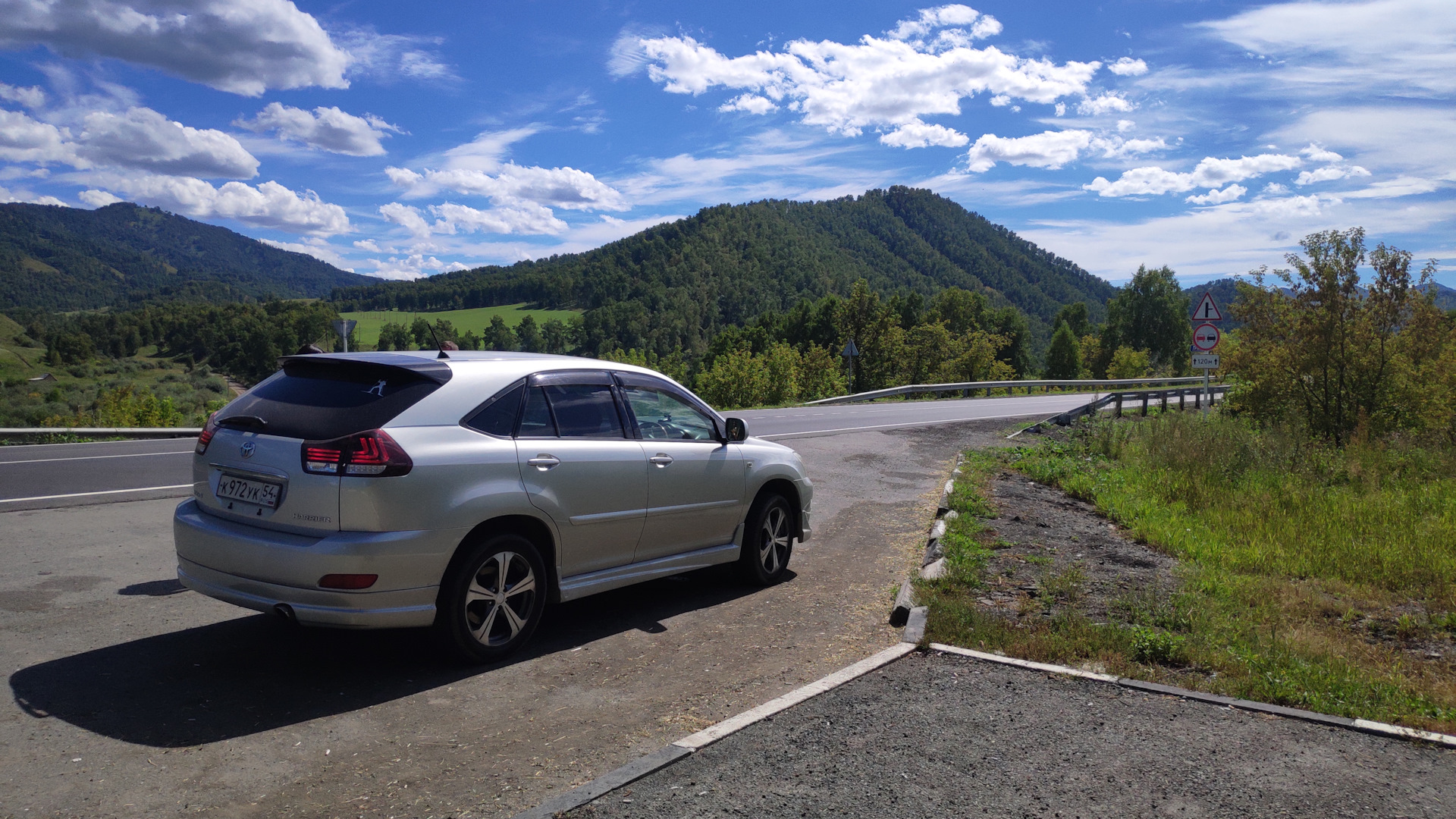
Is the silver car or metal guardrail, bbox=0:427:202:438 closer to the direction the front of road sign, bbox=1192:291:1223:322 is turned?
the silver car

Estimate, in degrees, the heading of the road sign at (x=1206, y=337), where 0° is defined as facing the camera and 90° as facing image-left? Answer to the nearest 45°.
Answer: approximately 0°

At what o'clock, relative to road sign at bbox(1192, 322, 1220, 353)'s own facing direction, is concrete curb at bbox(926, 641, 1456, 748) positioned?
The concrete curb is roughly at 12 o'clock from the road sign.

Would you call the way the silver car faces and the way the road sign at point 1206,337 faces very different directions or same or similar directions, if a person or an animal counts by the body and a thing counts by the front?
very different directions

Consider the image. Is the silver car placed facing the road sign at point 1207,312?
yes

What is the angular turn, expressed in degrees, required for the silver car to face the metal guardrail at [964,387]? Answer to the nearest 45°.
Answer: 0° — it already faces it

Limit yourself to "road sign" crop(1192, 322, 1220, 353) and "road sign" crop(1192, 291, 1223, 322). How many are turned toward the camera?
2

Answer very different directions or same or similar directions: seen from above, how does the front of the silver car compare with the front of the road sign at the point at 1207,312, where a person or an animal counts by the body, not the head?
very different directions

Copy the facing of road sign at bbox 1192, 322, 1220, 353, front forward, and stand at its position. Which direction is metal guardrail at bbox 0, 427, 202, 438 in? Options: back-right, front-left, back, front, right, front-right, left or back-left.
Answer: front-right

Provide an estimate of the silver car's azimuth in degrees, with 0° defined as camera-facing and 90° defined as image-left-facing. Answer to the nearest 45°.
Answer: approximately 225°

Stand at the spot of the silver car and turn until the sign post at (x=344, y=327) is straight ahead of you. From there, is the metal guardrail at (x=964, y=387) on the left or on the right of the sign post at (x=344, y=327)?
right

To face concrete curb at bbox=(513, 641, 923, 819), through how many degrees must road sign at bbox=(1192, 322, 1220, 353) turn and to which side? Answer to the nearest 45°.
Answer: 0° — it already faces it
